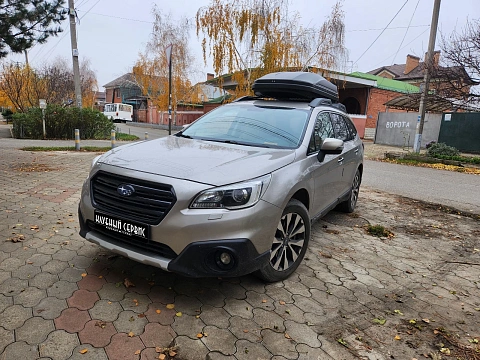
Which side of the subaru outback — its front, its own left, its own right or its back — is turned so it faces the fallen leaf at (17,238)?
right

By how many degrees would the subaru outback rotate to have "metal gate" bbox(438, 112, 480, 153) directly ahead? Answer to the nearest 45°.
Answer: approximately 180°

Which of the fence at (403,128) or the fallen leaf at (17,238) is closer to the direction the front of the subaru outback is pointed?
the fallen leaf

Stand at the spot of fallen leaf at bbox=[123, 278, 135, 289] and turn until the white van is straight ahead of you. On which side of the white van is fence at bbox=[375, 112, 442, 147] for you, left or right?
right

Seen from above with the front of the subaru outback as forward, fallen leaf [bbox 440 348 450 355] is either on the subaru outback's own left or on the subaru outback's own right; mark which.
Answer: on the subaru outback's own left

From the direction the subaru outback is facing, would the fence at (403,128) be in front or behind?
behind

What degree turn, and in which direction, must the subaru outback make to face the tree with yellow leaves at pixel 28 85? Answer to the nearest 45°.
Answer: approximately 90° to its right

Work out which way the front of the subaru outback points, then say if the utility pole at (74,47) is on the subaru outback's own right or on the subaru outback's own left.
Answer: on the subaru outback's own right

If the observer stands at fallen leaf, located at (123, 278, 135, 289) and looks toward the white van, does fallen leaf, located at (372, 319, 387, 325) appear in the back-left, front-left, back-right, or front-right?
back-right

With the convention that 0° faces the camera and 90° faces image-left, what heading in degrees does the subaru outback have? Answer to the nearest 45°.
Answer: approximately 45°

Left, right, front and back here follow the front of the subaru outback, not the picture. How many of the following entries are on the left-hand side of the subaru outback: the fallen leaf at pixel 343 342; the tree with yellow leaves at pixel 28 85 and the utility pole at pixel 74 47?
1

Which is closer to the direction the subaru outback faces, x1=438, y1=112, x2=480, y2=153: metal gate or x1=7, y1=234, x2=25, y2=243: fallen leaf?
the fallen leaf
